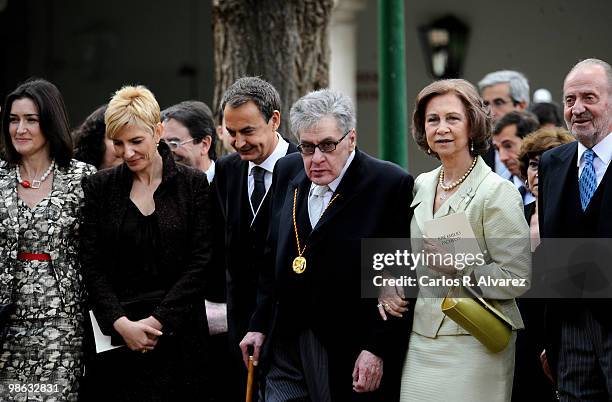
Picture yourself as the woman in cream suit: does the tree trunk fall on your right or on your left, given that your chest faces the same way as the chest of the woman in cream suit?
on your right

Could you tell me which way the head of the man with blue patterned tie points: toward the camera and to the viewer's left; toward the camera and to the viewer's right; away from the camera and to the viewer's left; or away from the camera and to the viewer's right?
toward the camera and to the viewer's left

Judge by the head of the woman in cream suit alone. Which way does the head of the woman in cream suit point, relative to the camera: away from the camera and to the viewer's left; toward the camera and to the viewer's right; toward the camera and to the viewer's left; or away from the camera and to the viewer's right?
toward the camera and to the viewer's left

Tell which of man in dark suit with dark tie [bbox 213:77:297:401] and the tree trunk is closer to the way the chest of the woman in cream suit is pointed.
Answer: the man in dark suit with dark tie

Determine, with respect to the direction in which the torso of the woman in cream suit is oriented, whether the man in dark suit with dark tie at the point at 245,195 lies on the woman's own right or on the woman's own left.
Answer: on the woman's own right

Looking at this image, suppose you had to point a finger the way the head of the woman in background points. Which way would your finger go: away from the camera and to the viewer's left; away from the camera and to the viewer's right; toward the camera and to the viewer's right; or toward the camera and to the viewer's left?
toward the camera and to the viewer's left

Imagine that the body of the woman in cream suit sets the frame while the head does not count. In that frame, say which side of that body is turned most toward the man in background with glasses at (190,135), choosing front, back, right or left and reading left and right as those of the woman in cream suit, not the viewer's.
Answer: right

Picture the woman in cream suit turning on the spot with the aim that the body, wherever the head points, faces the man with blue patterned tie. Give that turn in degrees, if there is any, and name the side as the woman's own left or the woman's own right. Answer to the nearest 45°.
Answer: approximately 135° to the woman's own left

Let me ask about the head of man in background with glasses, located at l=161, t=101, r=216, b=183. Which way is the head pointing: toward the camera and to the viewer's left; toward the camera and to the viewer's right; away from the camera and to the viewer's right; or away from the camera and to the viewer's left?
toward the camera and to the viewer's left

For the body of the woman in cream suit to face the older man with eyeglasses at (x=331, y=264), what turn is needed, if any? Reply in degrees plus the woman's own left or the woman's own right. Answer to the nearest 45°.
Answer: approximately 45° to the woman's own right

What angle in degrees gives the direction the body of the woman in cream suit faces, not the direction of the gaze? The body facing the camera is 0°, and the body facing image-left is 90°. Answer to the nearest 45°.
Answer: approximately 45°

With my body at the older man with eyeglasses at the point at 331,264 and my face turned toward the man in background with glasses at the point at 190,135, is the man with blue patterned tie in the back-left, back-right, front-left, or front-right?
back-right
